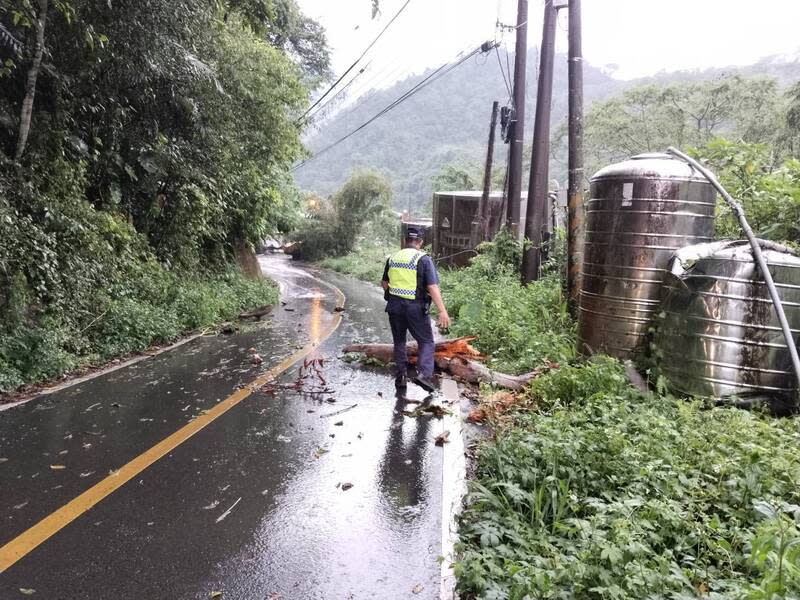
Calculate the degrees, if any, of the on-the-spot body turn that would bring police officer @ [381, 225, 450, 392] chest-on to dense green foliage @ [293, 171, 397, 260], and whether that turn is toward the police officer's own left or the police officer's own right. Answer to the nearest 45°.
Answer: approximately 45° to the police officer's own left

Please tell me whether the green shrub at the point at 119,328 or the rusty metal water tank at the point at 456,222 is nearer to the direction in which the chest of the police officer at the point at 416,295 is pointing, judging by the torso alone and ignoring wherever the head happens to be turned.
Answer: the rusty metal water tank

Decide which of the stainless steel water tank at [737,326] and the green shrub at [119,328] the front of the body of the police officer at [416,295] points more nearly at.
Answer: the stainless steel water tank

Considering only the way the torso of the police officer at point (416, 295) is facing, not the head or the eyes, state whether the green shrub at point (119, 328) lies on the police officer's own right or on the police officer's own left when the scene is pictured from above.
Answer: on the police officer's own left

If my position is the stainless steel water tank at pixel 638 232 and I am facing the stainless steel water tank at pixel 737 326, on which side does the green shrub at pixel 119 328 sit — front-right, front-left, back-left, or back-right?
back-right

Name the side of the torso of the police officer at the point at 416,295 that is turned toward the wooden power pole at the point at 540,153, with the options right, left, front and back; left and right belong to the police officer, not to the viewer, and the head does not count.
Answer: front

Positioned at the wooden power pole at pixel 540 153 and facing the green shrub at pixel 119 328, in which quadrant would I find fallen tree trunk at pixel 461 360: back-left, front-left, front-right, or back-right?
front-left

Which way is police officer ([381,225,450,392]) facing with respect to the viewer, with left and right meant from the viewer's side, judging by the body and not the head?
facing away from the viewer and to the right of the viewer

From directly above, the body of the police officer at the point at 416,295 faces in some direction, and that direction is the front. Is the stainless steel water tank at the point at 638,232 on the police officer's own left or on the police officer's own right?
on the police officer's own right

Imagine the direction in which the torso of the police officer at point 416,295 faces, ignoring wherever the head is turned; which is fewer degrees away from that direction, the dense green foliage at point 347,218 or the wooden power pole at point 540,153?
the wooden power pole

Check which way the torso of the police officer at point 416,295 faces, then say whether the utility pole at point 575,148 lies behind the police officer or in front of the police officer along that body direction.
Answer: in front

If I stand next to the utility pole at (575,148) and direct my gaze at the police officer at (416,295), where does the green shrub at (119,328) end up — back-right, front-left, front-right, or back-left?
front-right

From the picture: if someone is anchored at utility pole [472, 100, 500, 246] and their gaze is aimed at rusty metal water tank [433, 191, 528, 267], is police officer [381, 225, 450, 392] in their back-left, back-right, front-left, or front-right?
back-left
